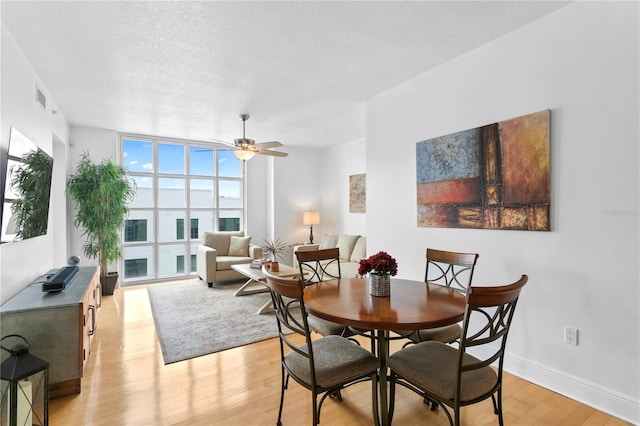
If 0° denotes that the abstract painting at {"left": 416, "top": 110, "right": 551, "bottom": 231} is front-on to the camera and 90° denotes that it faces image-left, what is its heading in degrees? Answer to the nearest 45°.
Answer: approximately 45°

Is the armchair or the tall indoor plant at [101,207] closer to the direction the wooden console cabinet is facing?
the armchair

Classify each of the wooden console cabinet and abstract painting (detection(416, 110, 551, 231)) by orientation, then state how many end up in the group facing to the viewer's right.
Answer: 1

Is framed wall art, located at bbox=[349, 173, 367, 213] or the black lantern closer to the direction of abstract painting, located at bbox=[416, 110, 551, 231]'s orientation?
the black lantern

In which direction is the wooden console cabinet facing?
to the viewer's right

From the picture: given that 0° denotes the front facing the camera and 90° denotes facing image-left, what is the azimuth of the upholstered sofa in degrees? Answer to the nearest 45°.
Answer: approximately 45°

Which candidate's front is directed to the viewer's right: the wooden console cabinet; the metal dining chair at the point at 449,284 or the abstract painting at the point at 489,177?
the wooden console cabinet

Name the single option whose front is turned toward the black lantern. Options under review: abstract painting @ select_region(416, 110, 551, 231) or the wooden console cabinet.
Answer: the abstract painting

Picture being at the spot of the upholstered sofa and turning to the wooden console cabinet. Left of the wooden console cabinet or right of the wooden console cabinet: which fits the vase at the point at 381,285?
left

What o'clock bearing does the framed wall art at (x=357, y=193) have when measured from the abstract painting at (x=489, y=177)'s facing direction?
The framed wall art is roughly at 3 o'clock from the abstract painting.

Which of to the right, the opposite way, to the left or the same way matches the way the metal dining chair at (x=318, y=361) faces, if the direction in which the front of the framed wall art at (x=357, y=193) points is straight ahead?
the opposite way

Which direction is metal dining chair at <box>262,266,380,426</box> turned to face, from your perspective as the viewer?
facing away from the viewer and to the right of the viewer
